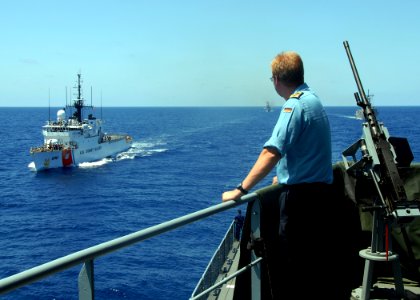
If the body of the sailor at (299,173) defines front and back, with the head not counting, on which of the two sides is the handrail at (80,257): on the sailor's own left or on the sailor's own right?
on the sailor's own left

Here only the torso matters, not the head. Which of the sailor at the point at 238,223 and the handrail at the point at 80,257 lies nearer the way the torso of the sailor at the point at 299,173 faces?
the sailor

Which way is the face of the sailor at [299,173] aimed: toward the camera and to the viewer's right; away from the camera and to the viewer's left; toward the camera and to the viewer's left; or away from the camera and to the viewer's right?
away from the camera and to the viewer's left

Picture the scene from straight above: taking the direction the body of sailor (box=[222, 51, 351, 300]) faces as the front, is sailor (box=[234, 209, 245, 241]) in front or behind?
in front

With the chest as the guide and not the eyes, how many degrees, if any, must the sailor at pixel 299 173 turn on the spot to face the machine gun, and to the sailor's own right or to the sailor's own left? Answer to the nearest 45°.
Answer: approximately 135° to the sailor's own right

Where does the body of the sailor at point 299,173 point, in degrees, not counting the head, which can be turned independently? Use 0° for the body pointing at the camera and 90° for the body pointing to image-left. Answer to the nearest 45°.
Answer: approximately 135°
